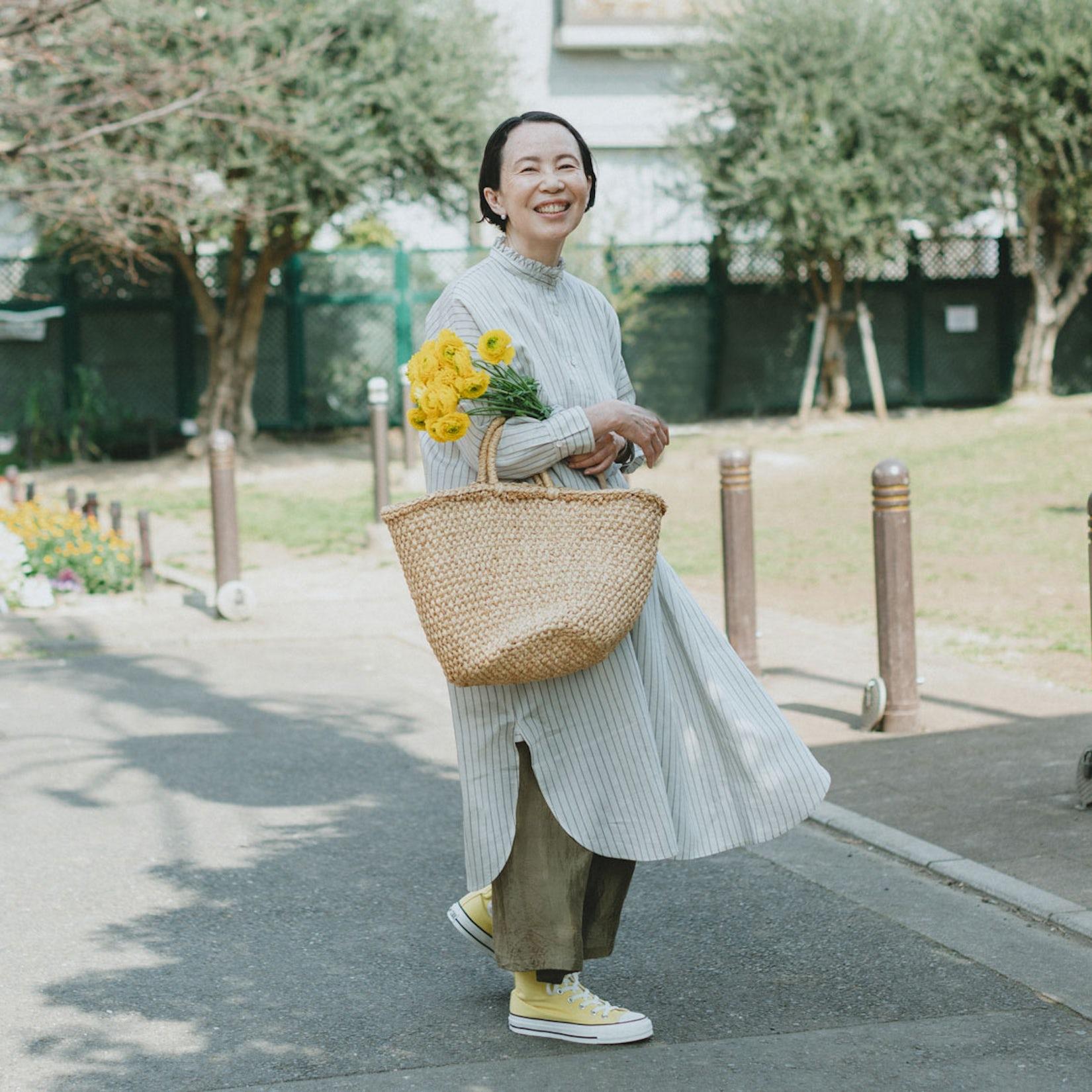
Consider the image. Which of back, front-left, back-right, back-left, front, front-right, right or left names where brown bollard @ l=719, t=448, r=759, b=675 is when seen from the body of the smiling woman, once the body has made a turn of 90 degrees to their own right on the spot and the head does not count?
back-right

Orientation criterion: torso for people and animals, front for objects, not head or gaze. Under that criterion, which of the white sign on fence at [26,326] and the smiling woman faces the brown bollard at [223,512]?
the white sign on fence

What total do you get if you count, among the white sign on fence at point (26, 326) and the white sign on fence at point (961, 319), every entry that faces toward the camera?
2

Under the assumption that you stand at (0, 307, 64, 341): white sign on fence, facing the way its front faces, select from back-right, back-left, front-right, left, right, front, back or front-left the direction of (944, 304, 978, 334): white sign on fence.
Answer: left

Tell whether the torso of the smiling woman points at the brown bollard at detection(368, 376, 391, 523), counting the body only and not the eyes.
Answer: no

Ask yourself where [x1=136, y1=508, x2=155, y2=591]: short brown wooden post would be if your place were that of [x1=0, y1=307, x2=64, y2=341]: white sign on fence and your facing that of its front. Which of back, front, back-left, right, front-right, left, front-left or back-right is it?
front

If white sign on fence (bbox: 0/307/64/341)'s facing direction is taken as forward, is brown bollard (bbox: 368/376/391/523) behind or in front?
in front

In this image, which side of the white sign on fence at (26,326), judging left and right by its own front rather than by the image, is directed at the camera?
front

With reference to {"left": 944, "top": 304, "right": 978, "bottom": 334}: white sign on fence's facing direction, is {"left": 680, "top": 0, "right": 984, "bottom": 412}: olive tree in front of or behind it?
in front

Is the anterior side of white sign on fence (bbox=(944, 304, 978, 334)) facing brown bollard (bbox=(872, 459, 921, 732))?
yes

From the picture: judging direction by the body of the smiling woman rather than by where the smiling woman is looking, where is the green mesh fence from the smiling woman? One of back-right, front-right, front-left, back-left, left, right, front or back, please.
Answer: back-left

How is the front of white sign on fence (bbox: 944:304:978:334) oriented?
toward the camera

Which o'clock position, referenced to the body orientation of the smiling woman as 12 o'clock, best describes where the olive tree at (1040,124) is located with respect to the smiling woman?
The olive tree is roughly at 8 o'clock from the smiling woman.

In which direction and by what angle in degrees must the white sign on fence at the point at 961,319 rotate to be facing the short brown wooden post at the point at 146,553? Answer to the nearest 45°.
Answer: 0° — it already faces it

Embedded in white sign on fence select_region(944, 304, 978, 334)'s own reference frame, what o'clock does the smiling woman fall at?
The smiling woman is roughly at 12 o'clock from the white sign on fence.

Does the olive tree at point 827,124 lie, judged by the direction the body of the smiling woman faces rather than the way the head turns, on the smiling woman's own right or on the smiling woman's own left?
on the smiling woman's own left
